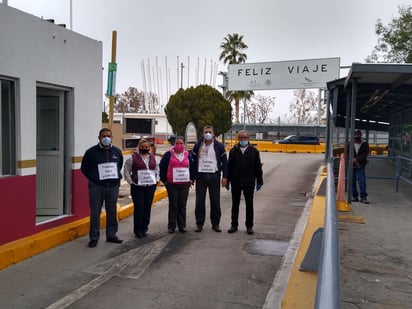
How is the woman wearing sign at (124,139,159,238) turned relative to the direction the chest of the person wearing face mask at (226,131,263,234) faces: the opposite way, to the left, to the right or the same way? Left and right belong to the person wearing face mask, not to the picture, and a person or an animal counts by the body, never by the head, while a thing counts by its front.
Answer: the same way

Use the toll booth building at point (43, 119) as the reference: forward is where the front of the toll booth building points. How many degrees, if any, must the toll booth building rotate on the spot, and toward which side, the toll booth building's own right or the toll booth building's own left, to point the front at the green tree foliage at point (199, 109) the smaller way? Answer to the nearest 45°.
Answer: approximately 90° to the toll booth building's own left

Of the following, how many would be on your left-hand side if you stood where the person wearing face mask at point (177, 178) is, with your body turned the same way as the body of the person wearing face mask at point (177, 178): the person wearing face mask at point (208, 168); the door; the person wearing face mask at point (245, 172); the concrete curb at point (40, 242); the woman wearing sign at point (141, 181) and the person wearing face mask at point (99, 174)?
2

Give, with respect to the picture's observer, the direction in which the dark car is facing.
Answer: facing to the left of the viewer

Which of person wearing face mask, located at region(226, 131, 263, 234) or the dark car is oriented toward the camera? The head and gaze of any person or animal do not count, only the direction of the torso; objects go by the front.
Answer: the person wearing face mask

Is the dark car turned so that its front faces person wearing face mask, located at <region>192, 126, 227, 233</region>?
no

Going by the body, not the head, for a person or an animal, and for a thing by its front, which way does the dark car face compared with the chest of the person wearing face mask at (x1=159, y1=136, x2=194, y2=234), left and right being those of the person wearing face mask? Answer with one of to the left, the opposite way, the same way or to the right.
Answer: to the right

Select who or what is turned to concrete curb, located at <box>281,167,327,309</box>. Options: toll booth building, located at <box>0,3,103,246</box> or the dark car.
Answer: the toll booth building

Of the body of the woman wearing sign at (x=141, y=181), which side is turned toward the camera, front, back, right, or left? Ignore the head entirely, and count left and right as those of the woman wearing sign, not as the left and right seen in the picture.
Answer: front

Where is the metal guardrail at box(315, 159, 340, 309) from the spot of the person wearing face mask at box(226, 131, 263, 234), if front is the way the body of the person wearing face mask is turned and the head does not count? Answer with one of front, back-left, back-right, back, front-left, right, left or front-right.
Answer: front

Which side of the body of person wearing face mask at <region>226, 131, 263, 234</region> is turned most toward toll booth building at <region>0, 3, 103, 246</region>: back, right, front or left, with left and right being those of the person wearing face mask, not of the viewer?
right

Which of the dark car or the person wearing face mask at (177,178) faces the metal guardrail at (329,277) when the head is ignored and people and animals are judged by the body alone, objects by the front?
the person wearing face mask

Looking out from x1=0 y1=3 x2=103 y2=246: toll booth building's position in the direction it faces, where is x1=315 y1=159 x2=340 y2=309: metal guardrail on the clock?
The metal guardrail is roughly at 1 o'clock from the toll booth building.

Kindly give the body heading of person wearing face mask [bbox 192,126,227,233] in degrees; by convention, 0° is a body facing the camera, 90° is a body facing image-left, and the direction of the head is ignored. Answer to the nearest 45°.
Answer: approximately 0°

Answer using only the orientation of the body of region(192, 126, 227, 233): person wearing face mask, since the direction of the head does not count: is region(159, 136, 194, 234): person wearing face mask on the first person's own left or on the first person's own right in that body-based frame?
on the first person's own right

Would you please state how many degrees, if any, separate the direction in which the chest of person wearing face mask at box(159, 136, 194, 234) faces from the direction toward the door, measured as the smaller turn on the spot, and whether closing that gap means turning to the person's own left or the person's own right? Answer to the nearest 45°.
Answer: approximately 90° to the person's own right

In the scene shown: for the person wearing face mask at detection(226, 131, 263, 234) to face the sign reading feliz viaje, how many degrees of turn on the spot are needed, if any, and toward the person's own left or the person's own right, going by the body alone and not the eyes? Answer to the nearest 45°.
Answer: approximately 180°

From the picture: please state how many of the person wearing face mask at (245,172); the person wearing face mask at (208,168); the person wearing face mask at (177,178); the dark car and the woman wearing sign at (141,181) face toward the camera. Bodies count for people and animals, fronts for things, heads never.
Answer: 4
